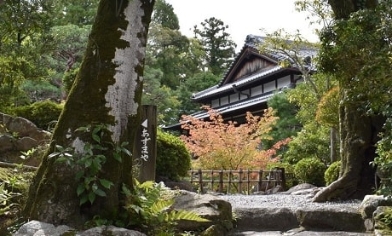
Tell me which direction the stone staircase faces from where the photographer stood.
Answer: facing the viewer

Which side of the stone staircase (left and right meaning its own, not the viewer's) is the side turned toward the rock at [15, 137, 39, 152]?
right

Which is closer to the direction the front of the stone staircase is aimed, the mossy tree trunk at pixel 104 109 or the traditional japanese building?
the mossy tree trunk

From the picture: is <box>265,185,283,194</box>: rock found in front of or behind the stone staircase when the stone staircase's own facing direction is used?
behind

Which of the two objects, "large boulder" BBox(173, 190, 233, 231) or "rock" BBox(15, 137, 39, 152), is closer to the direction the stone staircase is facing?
the large boulder

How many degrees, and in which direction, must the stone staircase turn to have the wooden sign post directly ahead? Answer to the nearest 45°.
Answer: approximately 90° to its right

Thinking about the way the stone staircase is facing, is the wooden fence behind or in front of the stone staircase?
behind

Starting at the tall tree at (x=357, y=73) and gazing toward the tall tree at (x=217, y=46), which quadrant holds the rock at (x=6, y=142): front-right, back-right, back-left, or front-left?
front-left

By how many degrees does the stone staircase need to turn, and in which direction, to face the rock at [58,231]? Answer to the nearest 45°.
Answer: approximately 45° to its right

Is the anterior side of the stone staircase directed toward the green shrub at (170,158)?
no

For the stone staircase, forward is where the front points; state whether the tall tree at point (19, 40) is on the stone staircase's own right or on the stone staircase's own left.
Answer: on the stone staircase's own right

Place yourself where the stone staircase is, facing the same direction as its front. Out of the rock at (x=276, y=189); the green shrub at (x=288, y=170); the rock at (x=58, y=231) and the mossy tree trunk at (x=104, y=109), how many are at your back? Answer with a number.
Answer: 2

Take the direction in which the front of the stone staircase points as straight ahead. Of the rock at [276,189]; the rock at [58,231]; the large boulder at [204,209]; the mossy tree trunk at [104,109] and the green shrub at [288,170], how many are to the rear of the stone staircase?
2

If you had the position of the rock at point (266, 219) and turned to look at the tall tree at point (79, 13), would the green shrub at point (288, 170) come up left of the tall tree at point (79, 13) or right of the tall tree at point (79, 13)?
right

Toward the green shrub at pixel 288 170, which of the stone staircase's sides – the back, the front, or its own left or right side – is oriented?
back

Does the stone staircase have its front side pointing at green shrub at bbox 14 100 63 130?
no
